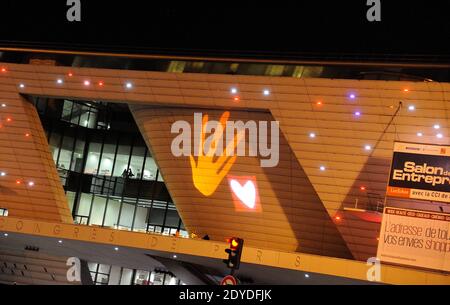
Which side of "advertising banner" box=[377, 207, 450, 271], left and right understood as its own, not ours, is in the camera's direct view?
front

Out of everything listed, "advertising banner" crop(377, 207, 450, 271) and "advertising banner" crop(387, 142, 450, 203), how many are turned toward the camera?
2

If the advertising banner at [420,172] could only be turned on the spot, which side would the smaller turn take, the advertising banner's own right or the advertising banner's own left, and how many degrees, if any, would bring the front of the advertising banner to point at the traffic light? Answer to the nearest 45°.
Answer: approximately 45° to the advertising banner's own right

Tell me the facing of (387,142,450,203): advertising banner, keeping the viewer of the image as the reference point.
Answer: facing the viewer
